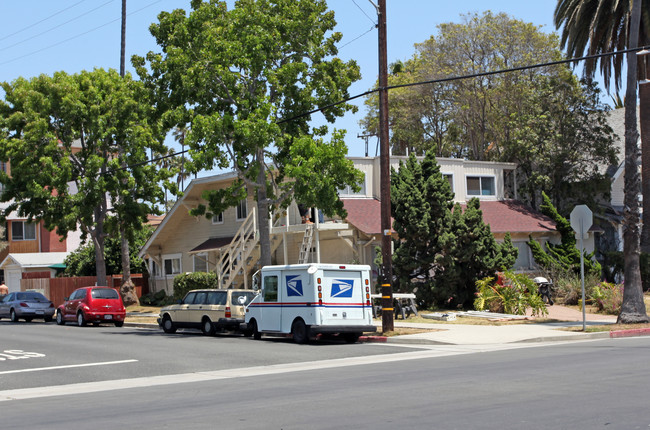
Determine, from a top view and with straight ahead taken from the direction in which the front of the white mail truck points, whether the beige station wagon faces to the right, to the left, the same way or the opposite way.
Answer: the same way

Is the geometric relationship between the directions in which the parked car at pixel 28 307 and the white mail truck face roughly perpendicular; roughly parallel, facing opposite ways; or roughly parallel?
roughly parallel

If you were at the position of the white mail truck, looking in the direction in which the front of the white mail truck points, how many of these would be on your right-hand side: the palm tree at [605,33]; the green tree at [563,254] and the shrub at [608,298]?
3

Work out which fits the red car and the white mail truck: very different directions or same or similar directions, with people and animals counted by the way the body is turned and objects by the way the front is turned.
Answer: same or similar directions

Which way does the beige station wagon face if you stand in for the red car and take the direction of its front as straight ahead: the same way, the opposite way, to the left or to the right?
the same way

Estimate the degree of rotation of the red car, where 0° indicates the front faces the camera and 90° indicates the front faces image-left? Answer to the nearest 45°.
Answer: approximately 135°

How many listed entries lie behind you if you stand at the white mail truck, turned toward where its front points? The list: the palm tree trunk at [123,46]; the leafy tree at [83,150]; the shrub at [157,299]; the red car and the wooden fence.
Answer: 0

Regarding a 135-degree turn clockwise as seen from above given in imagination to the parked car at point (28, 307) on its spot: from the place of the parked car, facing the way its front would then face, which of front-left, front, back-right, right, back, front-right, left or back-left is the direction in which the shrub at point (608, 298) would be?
front-right

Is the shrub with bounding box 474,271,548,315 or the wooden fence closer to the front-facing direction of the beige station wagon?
the wooden fence

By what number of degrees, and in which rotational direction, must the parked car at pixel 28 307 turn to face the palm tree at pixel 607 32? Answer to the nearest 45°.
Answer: approximately 180°

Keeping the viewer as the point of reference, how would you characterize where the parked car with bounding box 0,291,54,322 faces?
facing away from the viewer and to the left of the viewer

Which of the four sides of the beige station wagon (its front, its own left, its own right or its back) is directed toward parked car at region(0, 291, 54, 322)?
front

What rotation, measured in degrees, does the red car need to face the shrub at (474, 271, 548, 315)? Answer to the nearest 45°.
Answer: approximately 180°

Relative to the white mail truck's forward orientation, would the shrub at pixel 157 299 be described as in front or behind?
in front

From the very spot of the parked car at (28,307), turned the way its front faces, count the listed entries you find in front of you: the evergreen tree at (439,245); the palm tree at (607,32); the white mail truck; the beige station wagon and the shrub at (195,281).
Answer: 0

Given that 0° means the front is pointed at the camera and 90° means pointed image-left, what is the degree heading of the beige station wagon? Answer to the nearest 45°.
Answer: approximately 135°

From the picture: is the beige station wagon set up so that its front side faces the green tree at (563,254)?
no

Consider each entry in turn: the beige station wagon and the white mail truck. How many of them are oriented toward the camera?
0
